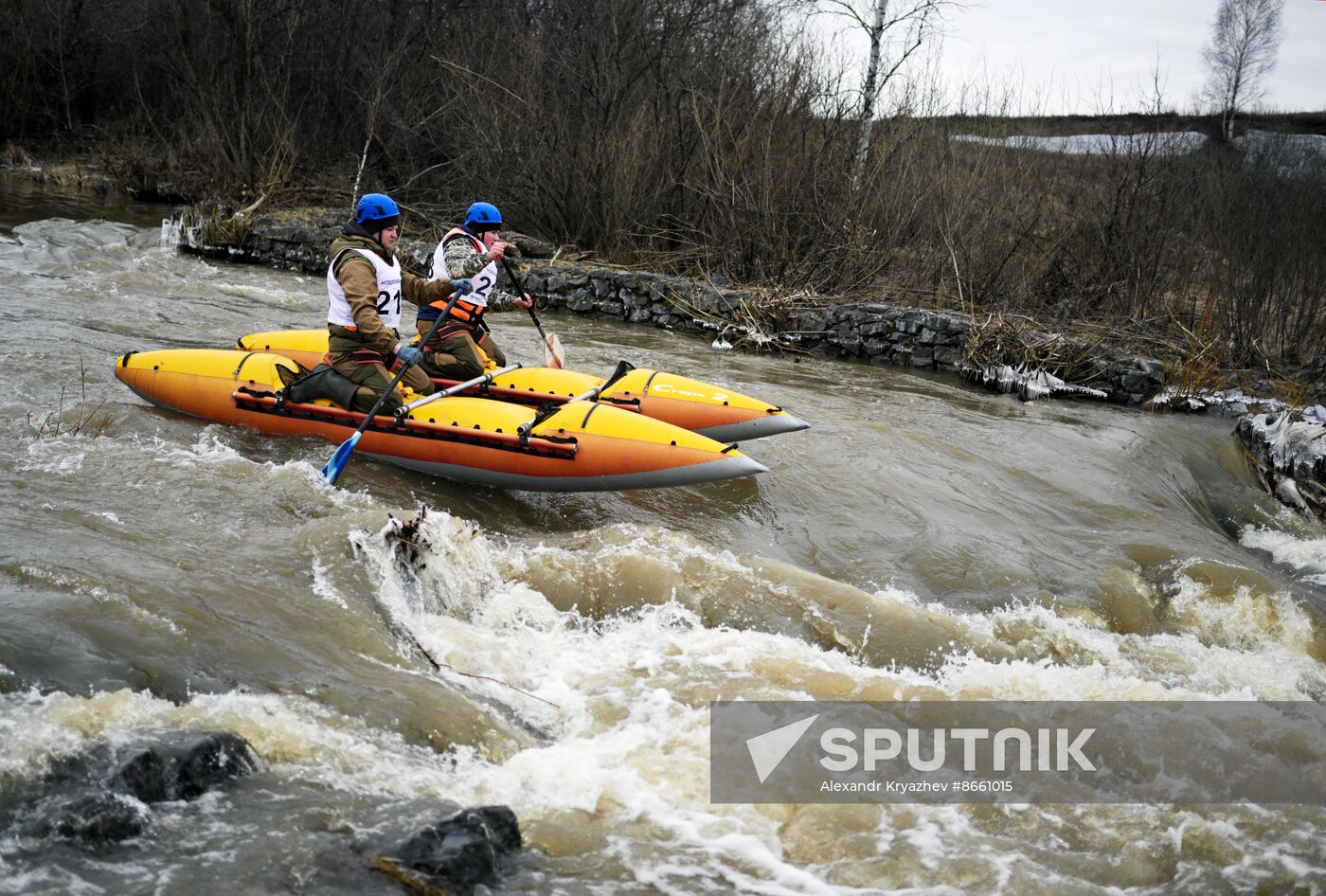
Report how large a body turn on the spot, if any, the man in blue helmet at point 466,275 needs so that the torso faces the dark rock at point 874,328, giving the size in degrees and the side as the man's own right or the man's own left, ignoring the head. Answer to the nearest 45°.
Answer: approximately 45° to the man's own left

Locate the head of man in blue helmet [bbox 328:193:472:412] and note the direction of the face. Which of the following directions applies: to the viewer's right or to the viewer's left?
to the viewer's right

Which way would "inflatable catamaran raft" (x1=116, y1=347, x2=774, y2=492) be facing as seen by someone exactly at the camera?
facing the viewer and to the right of the viewer

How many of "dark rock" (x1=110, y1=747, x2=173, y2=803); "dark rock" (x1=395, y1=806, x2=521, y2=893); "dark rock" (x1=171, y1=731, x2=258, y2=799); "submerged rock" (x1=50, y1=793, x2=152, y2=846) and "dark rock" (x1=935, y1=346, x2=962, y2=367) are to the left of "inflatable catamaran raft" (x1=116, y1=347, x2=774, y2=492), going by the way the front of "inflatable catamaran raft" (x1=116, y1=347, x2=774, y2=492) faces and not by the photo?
1

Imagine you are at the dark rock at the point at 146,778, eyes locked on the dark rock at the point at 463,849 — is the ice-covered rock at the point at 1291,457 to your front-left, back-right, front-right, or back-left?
front-left

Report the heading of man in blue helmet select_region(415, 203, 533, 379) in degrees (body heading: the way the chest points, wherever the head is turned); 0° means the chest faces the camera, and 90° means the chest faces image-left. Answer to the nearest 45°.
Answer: approximately 270°

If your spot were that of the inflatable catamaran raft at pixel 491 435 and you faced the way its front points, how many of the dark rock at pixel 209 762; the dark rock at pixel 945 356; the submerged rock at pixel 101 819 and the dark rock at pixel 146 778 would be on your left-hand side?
1

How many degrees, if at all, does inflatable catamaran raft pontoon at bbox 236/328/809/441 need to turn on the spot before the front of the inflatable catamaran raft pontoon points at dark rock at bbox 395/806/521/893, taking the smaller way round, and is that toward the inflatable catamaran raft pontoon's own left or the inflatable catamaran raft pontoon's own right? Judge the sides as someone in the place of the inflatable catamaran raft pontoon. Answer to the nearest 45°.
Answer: approximately 45° to the inflatable catamaran raft pontoon's own right

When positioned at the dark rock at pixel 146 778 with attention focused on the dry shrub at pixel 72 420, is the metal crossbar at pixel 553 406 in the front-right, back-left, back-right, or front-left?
front-right

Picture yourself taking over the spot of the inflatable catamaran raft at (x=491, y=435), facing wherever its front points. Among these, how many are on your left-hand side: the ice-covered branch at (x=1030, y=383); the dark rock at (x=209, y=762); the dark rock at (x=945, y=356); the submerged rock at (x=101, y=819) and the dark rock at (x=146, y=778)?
2

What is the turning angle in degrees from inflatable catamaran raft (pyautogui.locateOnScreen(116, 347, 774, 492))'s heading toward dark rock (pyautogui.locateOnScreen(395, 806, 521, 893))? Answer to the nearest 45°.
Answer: approximately 45° to its right

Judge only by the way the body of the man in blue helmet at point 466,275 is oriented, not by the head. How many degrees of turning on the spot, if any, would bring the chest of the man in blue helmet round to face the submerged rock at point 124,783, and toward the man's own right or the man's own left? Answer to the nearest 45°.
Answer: approximately 90° to the man's own right

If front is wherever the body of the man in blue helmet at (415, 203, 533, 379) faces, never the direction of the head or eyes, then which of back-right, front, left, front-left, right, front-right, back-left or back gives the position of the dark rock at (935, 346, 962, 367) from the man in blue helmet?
front-left
